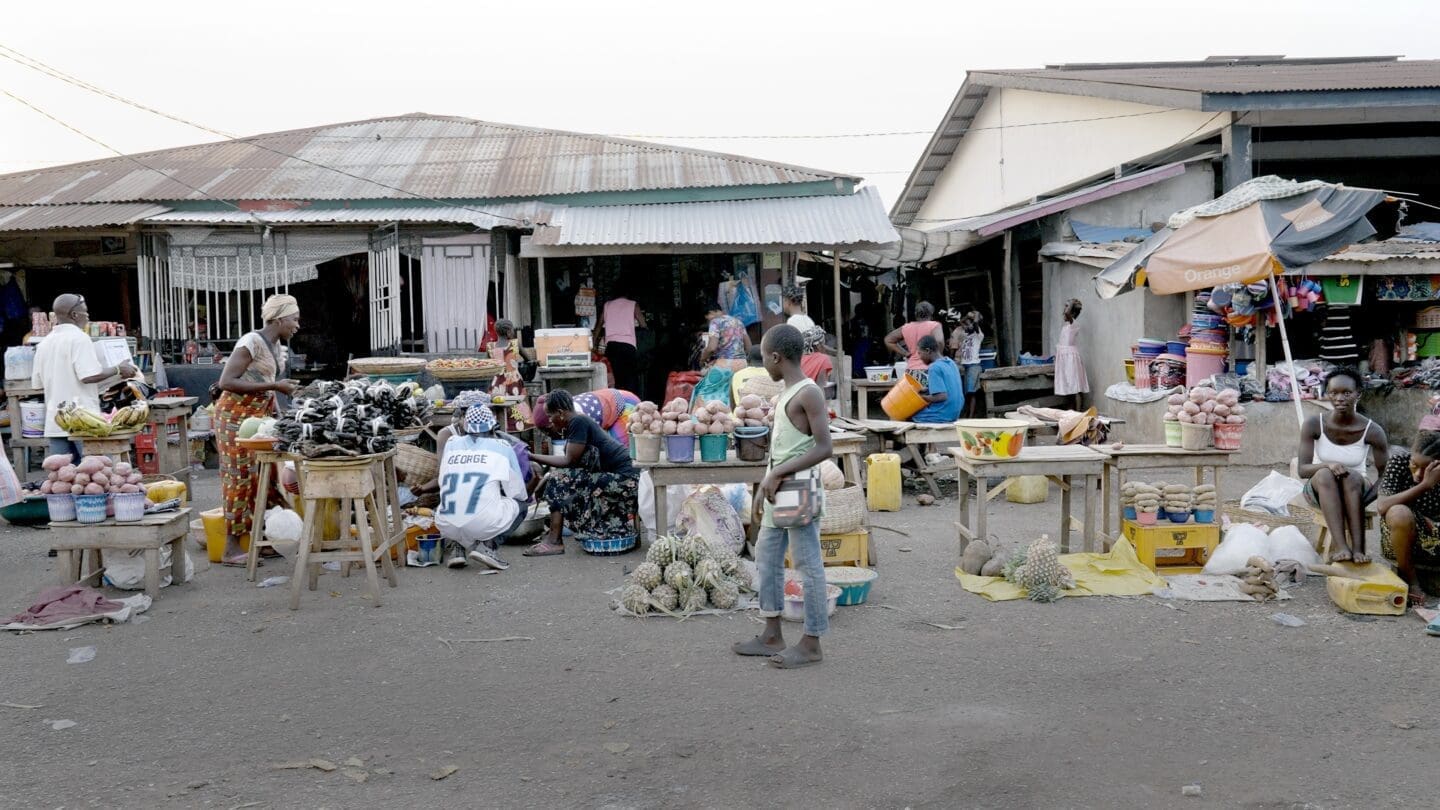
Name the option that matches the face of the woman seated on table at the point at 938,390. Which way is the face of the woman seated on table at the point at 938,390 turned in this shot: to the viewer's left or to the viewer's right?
to the viewer's left

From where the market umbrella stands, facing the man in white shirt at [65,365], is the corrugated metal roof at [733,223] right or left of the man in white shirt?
right

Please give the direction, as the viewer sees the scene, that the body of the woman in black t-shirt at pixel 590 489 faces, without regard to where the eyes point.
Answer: to the viewer's left

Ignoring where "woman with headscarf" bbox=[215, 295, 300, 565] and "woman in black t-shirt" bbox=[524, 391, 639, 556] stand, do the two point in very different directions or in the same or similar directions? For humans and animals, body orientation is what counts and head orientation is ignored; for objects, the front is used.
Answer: very different directions

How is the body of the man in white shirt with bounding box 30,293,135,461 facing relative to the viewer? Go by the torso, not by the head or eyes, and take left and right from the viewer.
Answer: facing away from the viewer and to the right of the viewer

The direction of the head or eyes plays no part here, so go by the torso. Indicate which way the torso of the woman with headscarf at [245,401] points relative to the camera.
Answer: to the viewer's right

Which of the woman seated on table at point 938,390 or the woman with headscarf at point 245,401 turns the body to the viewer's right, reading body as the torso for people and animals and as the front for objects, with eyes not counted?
the woman with headscarf

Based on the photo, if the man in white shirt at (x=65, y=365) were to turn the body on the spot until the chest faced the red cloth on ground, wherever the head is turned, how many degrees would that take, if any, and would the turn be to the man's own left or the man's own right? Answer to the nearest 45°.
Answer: approximately 135° to the man's own right
